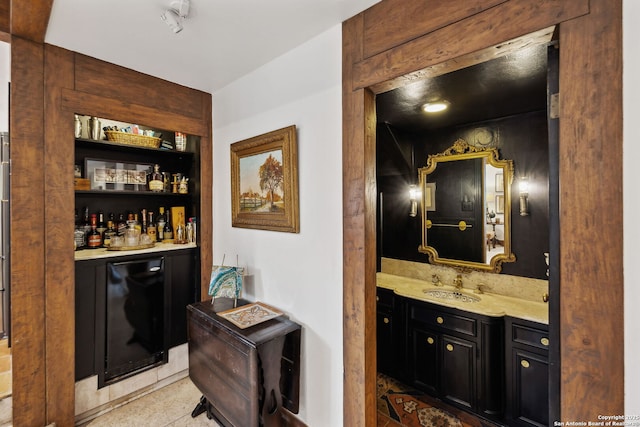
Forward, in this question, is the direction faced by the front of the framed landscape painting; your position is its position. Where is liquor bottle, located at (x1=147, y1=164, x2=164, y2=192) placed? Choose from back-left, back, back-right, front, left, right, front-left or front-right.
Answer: right

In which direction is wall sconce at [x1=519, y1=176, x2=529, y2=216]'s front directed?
toward the camera

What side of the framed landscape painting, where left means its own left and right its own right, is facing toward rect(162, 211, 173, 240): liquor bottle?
right

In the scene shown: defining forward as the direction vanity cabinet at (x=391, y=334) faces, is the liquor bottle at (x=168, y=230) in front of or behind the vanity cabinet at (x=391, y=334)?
in front

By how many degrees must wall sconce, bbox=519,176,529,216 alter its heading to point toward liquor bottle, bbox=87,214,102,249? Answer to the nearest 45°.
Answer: approximately 45° to its right

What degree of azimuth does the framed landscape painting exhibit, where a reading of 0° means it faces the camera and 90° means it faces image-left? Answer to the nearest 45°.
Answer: approximately 45°

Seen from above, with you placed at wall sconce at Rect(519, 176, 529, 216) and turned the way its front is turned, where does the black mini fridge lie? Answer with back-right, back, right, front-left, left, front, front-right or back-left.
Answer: front-right

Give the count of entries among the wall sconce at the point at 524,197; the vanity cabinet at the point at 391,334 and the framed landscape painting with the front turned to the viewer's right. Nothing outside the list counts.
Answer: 0

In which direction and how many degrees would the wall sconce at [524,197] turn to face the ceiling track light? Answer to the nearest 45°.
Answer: approximately 45° to its right

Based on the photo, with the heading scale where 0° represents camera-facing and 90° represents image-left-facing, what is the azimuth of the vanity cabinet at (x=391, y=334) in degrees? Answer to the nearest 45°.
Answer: approximately 45°

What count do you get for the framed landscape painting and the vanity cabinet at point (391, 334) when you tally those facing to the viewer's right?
0

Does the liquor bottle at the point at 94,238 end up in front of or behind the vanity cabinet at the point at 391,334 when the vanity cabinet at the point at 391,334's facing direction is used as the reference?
in front

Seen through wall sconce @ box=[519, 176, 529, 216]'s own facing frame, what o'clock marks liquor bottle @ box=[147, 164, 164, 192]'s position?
The liquor bottle is roughly at 2 o'clock from the wall sconce.

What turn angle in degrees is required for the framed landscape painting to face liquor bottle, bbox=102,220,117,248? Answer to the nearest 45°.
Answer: approximately 90° to its right
